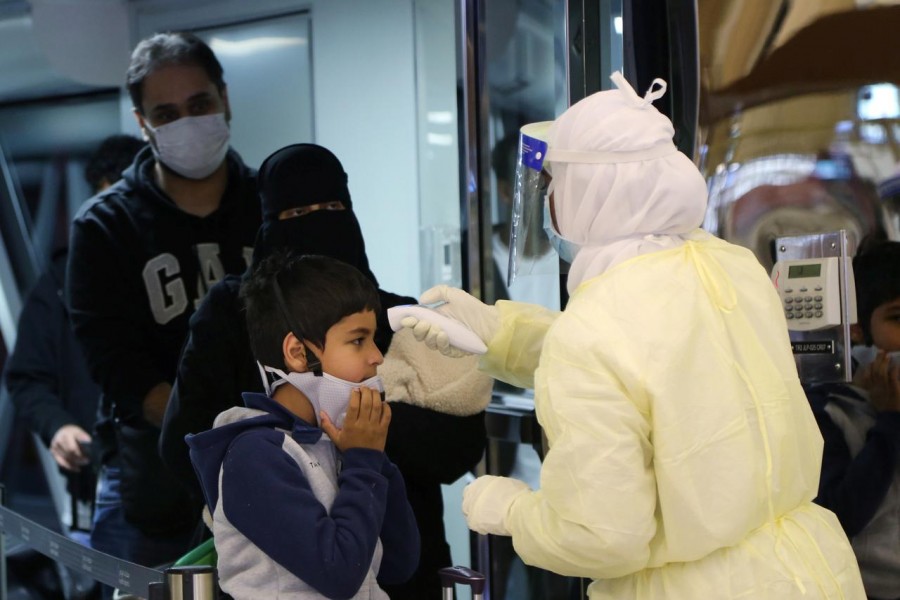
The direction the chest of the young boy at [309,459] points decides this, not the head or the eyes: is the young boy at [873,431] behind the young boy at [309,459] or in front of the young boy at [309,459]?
in front

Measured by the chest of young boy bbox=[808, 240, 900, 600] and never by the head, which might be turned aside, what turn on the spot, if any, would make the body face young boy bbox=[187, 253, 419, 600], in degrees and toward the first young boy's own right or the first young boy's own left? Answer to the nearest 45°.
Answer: approximately 90° to the first young boy's own right

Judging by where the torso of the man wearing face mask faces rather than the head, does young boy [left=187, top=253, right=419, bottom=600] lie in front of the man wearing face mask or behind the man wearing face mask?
in front

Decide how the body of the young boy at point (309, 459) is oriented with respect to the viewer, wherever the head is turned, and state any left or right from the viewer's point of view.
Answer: facing to the right of the viewer

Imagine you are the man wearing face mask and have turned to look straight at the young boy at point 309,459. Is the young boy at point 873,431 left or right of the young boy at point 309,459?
left

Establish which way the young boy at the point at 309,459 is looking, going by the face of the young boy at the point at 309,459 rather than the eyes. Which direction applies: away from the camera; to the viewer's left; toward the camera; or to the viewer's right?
to the viewer's right

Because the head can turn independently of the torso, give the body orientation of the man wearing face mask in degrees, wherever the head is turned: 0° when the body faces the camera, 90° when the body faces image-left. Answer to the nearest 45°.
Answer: approximately 315°

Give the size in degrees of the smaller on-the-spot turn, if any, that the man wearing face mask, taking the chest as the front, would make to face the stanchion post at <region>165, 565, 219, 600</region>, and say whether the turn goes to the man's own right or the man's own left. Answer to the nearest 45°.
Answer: approximately 45° to the man's own right
